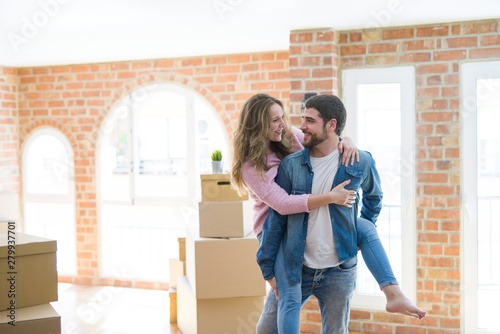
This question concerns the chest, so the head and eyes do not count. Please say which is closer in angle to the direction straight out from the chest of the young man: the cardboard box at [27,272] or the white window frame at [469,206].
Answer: the cardboard box

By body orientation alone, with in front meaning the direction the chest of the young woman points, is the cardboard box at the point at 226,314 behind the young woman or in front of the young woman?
behind

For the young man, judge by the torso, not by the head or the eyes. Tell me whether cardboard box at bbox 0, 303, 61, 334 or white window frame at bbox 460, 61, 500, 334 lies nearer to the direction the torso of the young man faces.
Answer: the cardboard box

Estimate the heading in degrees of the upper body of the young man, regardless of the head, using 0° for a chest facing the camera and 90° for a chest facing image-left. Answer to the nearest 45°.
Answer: approximately 0°

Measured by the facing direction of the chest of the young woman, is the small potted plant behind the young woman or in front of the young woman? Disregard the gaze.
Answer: behind

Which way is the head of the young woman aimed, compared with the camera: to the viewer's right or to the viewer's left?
to the viewer's right

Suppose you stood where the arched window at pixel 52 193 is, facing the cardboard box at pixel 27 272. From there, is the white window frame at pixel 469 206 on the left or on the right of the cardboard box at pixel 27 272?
left

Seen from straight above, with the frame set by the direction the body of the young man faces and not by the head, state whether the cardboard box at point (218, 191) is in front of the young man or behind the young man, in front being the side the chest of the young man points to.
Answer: behind
